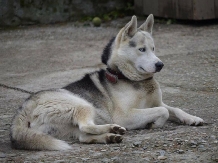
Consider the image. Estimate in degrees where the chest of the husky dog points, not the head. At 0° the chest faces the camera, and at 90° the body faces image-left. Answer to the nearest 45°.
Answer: approximately 270°
